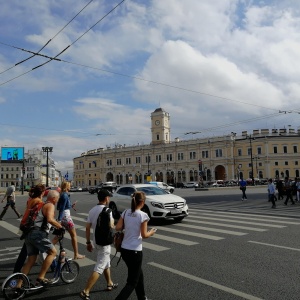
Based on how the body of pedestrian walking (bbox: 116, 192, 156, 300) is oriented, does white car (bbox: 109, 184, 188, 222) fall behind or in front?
in front

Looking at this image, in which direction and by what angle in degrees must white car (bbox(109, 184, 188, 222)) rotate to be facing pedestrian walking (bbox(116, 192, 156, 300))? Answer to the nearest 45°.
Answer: approximately 45° to its right

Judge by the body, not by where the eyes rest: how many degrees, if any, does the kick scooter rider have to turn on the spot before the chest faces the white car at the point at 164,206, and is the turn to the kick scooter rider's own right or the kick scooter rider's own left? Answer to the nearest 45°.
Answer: approximately 45° to the kick scooter rider's own left

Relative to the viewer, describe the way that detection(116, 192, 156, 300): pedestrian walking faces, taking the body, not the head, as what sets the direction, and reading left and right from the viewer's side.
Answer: facing away from the viewer and to the right of the viewer

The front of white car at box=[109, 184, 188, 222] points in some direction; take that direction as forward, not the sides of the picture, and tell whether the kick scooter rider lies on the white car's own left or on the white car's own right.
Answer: on the white car's own right

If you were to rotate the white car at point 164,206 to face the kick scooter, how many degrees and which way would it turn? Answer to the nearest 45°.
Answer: approximately 45° to its right

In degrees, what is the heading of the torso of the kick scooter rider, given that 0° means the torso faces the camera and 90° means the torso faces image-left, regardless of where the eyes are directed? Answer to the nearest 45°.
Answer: approximately 270°

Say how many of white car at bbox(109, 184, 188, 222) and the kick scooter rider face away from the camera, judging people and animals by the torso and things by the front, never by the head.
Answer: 0
